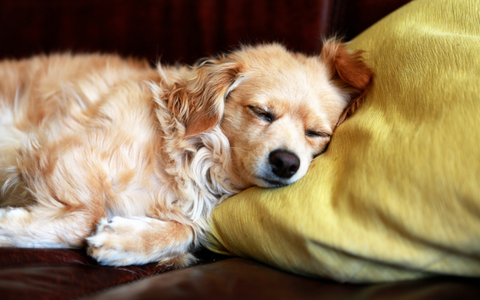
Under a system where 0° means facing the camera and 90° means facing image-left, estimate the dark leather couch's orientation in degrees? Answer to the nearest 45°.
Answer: approximately 0°
